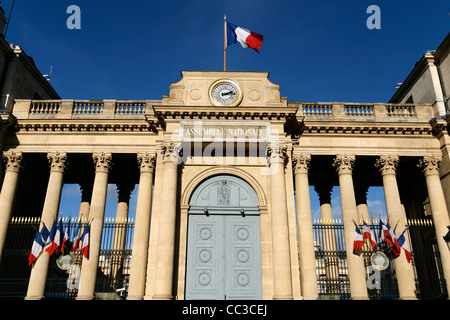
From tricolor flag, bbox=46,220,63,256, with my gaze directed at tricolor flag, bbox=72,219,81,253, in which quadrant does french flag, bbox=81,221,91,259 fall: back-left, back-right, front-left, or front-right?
front-right

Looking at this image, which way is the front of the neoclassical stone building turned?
toward the camera
